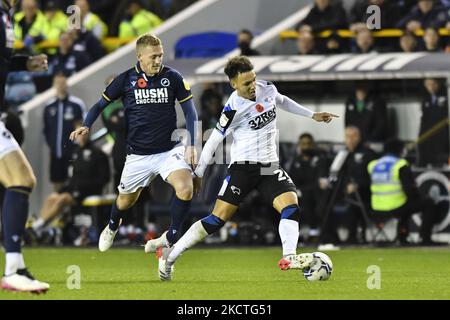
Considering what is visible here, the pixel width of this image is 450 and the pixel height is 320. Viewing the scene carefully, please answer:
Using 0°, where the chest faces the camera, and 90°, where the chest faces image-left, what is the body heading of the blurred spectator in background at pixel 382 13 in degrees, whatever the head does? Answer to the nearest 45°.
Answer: approximately 0°

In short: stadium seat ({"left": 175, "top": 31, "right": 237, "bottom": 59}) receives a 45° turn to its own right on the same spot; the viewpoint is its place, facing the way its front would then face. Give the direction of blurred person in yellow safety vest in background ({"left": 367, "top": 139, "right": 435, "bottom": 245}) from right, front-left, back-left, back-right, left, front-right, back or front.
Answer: left

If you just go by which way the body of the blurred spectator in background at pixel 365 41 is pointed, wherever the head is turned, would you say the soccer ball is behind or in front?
in front

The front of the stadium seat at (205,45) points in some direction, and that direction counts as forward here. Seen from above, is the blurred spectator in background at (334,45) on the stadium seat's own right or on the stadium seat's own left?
on the stadium seat's own left

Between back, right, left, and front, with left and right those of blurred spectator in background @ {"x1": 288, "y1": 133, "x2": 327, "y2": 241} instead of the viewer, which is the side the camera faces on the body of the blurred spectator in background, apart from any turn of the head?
front

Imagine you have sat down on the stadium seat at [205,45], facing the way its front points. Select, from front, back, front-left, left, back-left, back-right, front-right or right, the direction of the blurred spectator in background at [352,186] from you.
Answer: front-left

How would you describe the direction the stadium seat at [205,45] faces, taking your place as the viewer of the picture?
facing the viewer

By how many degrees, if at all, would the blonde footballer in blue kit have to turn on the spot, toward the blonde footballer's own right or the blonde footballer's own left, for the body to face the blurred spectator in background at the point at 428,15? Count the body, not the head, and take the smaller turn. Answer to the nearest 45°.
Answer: approximately 135° to the blonde footballer's own left
